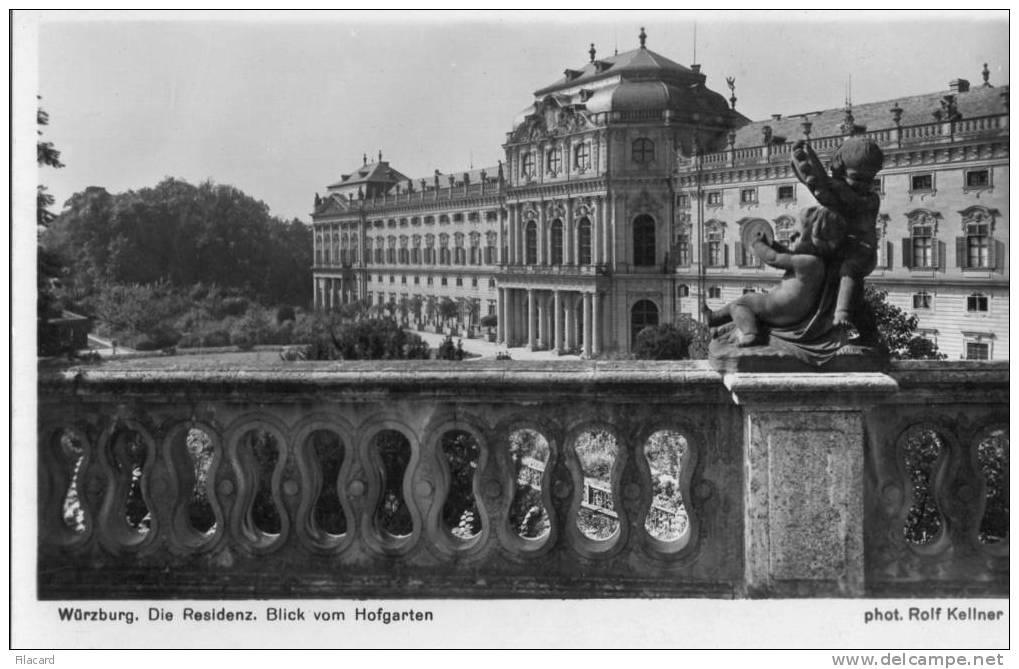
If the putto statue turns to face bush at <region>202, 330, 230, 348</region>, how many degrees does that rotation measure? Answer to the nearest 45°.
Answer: approximately 45° to its right

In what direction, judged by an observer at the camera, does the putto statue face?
facing to the left of the viewer

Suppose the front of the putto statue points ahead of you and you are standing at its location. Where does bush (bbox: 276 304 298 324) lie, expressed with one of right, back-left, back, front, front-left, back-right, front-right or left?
front-right
